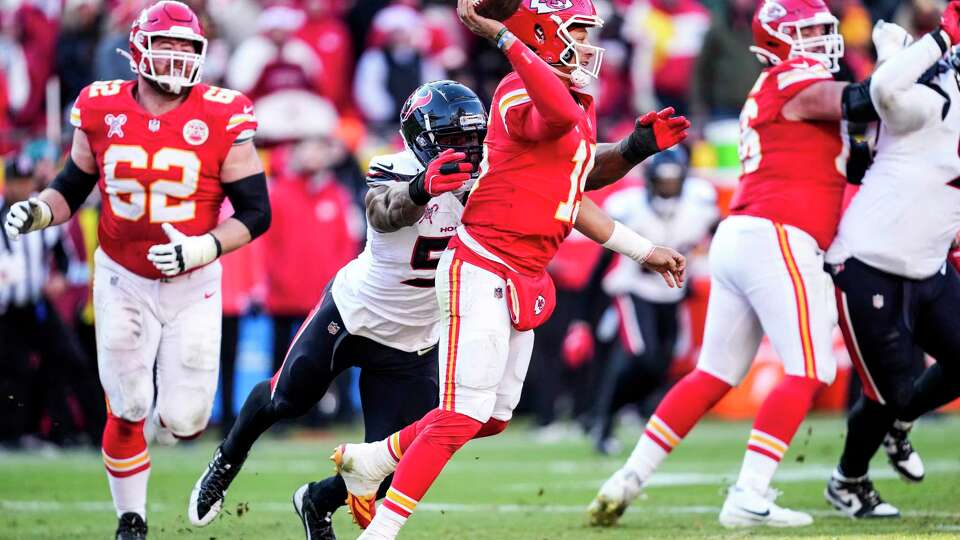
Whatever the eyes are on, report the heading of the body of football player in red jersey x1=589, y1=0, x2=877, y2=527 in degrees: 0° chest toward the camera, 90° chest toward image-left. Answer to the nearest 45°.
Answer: approximately 270°

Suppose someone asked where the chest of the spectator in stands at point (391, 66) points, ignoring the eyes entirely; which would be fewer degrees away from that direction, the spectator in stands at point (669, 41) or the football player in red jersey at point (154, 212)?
the football player in red jersey

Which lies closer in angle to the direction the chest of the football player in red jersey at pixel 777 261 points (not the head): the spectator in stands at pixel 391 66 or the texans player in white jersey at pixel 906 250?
the texans player in white jersey

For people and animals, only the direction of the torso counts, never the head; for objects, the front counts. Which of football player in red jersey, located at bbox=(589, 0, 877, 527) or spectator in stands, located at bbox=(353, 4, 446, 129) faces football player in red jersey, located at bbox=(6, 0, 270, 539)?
the spectator in stands

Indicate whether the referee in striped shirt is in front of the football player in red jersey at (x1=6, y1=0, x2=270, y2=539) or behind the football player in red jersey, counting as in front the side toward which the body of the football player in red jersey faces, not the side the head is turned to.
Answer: behind

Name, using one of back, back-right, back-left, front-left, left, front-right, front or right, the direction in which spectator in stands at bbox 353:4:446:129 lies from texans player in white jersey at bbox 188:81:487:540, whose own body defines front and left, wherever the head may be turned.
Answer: back-left

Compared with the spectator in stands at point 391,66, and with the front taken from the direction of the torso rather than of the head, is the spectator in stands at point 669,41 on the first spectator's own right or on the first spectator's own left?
on the first spectator's own left

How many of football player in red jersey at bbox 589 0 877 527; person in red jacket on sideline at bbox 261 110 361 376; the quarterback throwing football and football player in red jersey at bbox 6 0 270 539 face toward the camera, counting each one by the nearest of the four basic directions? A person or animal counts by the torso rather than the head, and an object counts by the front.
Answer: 2

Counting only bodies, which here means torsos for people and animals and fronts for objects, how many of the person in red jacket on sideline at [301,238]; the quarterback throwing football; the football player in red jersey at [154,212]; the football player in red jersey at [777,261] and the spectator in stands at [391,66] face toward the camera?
3

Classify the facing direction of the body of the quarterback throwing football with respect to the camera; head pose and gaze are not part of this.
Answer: to the viewer's right

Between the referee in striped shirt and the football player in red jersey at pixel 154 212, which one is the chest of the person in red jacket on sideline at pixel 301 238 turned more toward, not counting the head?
the football player in red jersey
